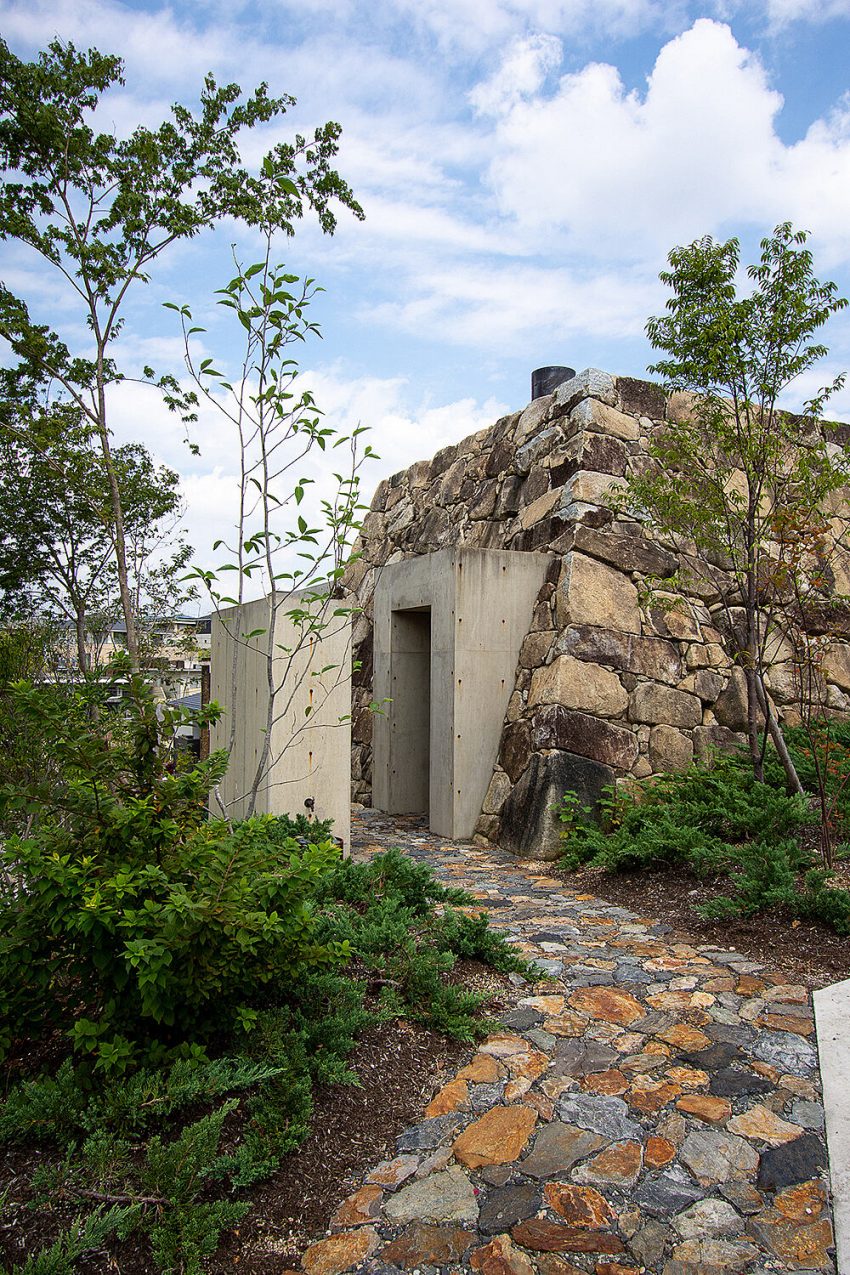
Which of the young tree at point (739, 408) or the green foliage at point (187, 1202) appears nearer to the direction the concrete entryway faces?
the green foliage

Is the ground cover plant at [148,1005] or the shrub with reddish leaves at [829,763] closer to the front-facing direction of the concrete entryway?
the ground cover plant

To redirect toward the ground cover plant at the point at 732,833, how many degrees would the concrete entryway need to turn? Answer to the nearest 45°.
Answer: approximately 90° to its left

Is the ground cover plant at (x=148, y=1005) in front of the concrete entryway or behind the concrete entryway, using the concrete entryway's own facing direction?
in front

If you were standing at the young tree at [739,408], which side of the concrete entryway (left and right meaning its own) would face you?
left

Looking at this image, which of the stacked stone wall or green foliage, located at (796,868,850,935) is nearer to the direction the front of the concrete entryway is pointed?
the green foliage

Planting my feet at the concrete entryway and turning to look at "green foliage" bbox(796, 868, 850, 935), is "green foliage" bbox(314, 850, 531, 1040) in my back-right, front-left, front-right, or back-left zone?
front-right

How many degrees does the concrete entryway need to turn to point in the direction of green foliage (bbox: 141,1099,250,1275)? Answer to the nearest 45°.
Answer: approximately 45° to its left

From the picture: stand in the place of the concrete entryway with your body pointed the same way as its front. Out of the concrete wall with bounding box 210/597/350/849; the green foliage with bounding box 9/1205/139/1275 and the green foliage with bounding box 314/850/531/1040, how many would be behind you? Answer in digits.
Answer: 0

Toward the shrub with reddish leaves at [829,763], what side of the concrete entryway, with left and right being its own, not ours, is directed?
left

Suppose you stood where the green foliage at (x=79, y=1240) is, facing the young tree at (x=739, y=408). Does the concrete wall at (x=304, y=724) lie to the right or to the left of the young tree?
left

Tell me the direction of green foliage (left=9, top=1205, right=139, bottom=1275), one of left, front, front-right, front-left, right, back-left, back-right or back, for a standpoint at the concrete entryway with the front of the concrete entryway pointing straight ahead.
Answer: front-left

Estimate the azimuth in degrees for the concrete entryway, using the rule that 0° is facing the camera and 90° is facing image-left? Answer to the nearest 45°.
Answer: approximately 45°
